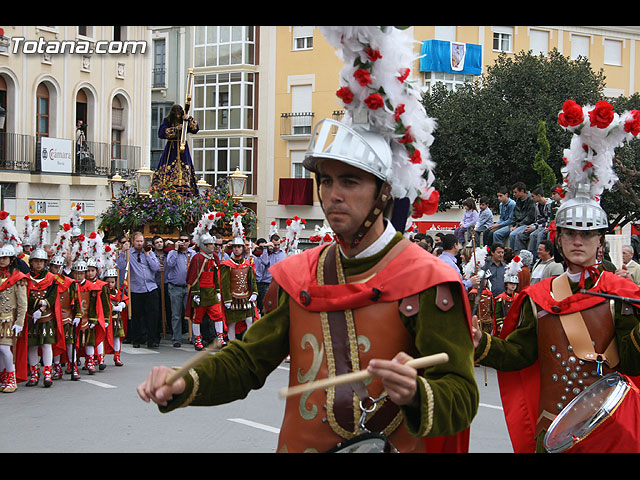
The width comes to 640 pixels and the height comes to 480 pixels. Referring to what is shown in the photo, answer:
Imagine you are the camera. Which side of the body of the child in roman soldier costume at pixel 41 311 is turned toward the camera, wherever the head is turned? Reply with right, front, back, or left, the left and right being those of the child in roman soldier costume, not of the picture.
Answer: front

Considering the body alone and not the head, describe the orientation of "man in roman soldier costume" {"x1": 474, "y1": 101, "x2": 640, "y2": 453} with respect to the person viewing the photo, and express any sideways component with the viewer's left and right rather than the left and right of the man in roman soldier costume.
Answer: facing the viewer

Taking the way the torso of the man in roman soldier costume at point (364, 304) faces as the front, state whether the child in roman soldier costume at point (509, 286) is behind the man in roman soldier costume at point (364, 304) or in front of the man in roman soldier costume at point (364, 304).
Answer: behind

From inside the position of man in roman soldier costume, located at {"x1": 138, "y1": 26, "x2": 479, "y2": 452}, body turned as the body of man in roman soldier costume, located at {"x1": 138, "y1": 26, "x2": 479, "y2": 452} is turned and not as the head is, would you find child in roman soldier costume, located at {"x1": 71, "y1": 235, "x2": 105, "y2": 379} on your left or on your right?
on your right
